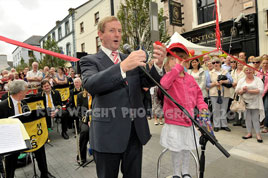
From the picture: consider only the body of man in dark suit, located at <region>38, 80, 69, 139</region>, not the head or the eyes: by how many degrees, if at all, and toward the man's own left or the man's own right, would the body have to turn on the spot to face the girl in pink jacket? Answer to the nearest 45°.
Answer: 0° — they already face them

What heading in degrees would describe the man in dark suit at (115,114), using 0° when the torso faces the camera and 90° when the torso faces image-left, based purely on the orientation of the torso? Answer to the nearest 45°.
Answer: approximately 315°

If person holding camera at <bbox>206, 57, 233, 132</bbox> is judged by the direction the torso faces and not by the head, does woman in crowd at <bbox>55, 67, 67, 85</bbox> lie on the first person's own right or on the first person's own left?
on the first person's own right

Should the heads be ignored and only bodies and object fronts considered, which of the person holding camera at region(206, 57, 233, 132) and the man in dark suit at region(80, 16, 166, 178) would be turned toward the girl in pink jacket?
the person holding camera

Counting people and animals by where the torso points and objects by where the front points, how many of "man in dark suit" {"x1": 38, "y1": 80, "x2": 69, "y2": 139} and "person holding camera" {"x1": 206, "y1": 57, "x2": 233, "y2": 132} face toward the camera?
2

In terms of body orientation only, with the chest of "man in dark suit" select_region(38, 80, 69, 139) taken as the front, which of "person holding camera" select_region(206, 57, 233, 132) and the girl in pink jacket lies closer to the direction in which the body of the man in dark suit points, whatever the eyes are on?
the girl in pink jacket

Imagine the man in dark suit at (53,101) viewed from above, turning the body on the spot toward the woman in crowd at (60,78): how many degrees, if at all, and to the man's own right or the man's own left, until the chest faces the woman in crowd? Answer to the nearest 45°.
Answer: approximately 180°

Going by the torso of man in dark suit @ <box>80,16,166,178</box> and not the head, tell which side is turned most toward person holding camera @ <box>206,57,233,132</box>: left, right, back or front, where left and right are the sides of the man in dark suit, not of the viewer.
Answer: left
